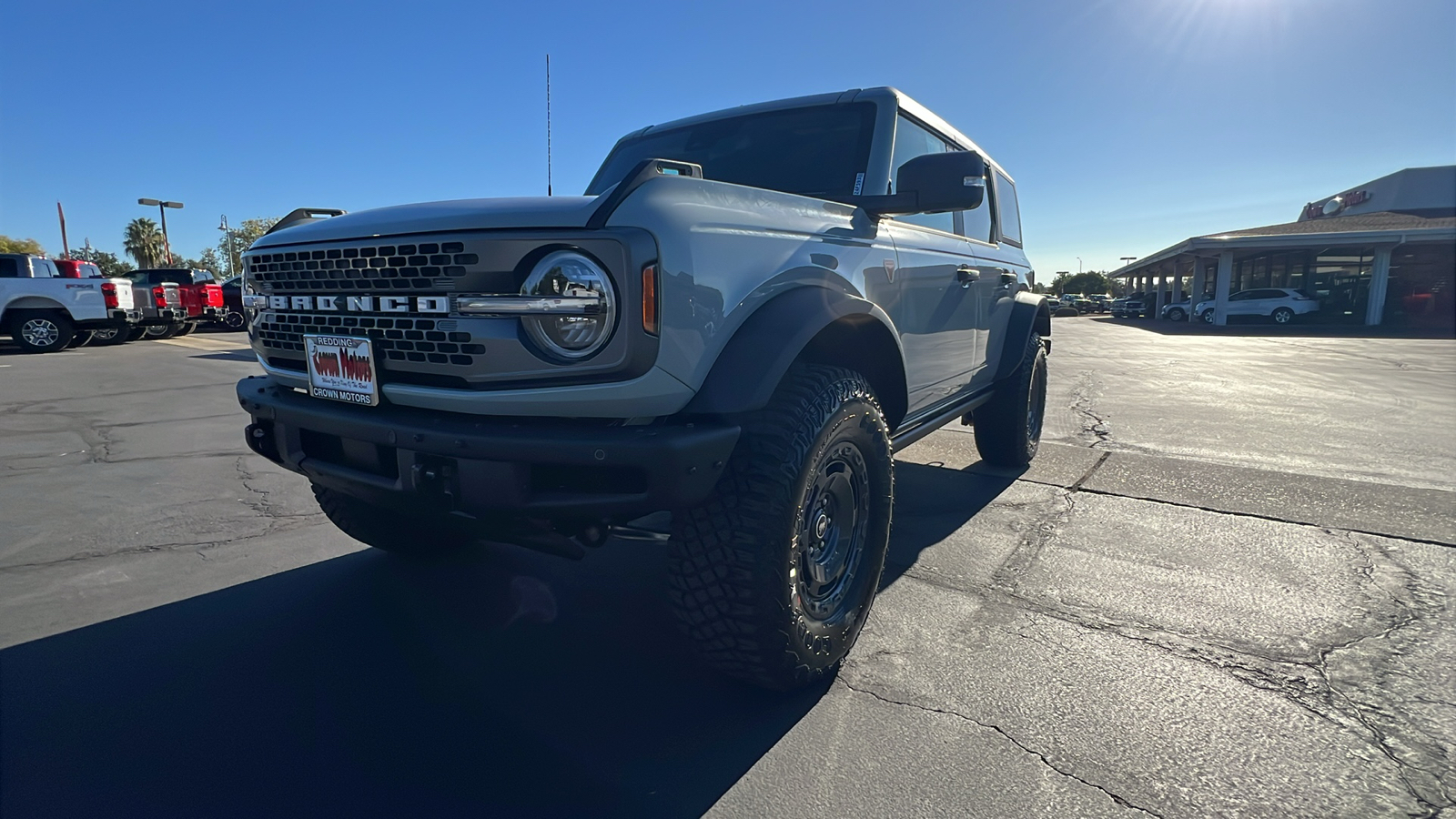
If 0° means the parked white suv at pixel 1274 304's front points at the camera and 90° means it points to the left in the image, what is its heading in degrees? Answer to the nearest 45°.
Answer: approximately 90°

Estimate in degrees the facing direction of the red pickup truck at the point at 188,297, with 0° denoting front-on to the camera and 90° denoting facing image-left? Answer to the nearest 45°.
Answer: approximately 135°

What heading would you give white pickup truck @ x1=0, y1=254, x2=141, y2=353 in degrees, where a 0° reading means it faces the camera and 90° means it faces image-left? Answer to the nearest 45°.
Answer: approximately 135°

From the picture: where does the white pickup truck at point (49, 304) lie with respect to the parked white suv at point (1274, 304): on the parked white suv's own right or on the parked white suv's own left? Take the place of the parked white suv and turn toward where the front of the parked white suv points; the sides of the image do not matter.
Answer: on the parked white suv's own left

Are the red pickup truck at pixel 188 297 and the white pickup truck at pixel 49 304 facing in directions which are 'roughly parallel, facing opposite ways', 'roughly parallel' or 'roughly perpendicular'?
roughly parallel

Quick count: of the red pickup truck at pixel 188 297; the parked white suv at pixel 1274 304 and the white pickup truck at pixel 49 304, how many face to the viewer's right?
0

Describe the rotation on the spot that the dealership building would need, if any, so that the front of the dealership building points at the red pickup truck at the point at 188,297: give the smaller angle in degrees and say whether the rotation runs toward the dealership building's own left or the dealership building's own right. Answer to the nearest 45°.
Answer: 0° — it already faces it

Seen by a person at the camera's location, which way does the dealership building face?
facing the viewer and to the left of the viewer

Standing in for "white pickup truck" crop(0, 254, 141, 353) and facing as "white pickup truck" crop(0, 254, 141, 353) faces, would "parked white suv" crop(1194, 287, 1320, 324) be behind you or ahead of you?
behind

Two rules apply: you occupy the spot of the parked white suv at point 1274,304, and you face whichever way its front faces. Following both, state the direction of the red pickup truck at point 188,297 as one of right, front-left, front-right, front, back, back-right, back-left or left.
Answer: front-left

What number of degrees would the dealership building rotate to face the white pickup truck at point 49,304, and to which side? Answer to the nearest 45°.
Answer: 0° — it already faces it
